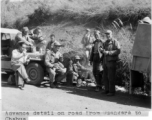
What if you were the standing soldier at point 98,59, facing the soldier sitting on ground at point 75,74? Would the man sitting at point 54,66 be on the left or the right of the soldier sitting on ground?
left

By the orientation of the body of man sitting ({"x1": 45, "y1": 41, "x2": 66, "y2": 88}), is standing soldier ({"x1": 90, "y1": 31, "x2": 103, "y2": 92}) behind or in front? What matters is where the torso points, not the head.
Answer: in front

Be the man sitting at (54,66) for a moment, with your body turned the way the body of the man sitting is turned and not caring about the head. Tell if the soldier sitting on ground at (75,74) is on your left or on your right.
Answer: on your left

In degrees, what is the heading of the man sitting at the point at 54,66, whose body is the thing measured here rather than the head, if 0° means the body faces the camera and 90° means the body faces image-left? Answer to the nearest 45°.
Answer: approximately 315°
